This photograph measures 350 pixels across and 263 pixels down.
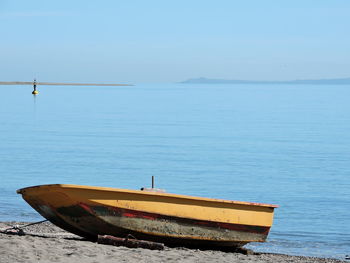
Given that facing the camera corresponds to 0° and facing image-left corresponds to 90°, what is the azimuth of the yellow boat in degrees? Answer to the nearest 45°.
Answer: approximately 90°
